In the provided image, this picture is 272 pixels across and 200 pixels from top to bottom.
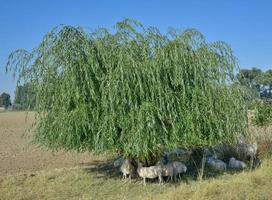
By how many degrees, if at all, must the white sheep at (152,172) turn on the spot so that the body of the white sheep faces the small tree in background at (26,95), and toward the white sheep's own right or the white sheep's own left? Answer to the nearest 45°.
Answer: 0° — it already faces it

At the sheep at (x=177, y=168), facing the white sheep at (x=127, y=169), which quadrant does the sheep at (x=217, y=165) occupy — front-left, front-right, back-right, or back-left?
back-right

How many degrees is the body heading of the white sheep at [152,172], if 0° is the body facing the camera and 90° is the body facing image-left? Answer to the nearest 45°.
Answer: approximately 90°

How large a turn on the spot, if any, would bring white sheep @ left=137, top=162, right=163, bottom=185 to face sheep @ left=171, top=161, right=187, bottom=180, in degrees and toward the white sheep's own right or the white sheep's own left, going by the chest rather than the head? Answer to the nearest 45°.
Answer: approximately 135° to the white sheep's own right

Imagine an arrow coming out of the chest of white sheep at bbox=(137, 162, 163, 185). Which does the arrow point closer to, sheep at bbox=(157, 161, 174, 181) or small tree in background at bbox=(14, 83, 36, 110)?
the small tree in background
